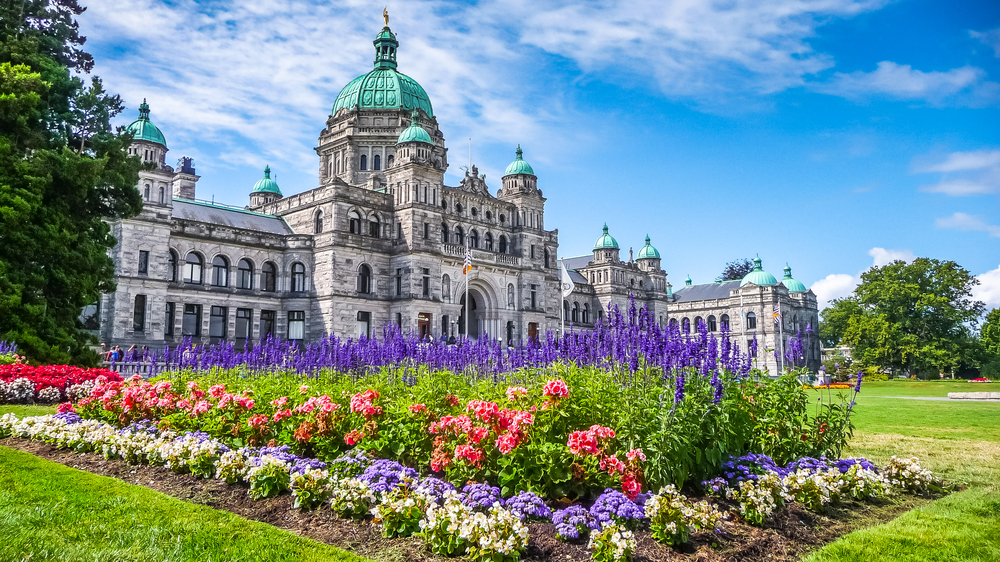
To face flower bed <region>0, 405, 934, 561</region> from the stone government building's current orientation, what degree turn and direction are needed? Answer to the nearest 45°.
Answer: approximately 45° to its right

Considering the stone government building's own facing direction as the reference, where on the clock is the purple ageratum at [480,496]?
The purple ageratum is roughly at 1 o'clock from the stone government building.

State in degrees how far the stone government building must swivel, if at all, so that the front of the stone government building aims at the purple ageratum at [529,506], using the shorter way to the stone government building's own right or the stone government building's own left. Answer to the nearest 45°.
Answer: approximately 45° to the stone government building's own right

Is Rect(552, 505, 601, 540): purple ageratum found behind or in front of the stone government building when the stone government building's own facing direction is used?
in front

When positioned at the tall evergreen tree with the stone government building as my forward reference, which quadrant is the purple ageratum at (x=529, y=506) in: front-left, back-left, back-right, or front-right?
back-right

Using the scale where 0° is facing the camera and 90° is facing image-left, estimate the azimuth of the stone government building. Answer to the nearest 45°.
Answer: approximately 315°

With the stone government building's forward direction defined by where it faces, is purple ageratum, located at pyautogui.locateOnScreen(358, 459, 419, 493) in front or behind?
in front
